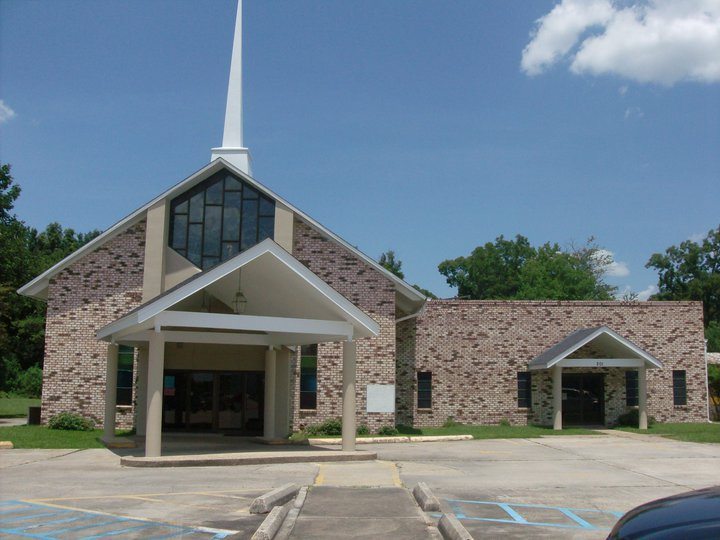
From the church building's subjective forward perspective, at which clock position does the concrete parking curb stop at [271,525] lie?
The concrete parking curb stop is roughly at 12 o'clock from the church building.

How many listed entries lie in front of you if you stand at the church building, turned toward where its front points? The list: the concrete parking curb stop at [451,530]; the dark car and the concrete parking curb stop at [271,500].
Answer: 3

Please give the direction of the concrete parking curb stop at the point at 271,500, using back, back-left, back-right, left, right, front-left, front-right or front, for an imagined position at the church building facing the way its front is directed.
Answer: front

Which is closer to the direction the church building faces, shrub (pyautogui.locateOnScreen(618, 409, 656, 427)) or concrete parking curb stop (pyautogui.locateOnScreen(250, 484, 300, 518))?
the concrete parking curb stop

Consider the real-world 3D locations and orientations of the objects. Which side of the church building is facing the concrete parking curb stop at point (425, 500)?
front

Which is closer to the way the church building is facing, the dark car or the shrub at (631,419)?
the dark car

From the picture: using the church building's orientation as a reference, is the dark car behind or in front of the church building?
in front

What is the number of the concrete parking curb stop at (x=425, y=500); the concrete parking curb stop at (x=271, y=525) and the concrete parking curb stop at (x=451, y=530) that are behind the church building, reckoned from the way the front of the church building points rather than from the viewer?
0

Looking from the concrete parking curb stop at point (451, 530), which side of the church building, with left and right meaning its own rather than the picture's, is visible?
front

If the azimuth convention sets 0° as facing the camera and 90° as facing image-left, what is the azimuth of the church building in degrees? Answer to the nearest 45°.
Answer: approximately 0°
